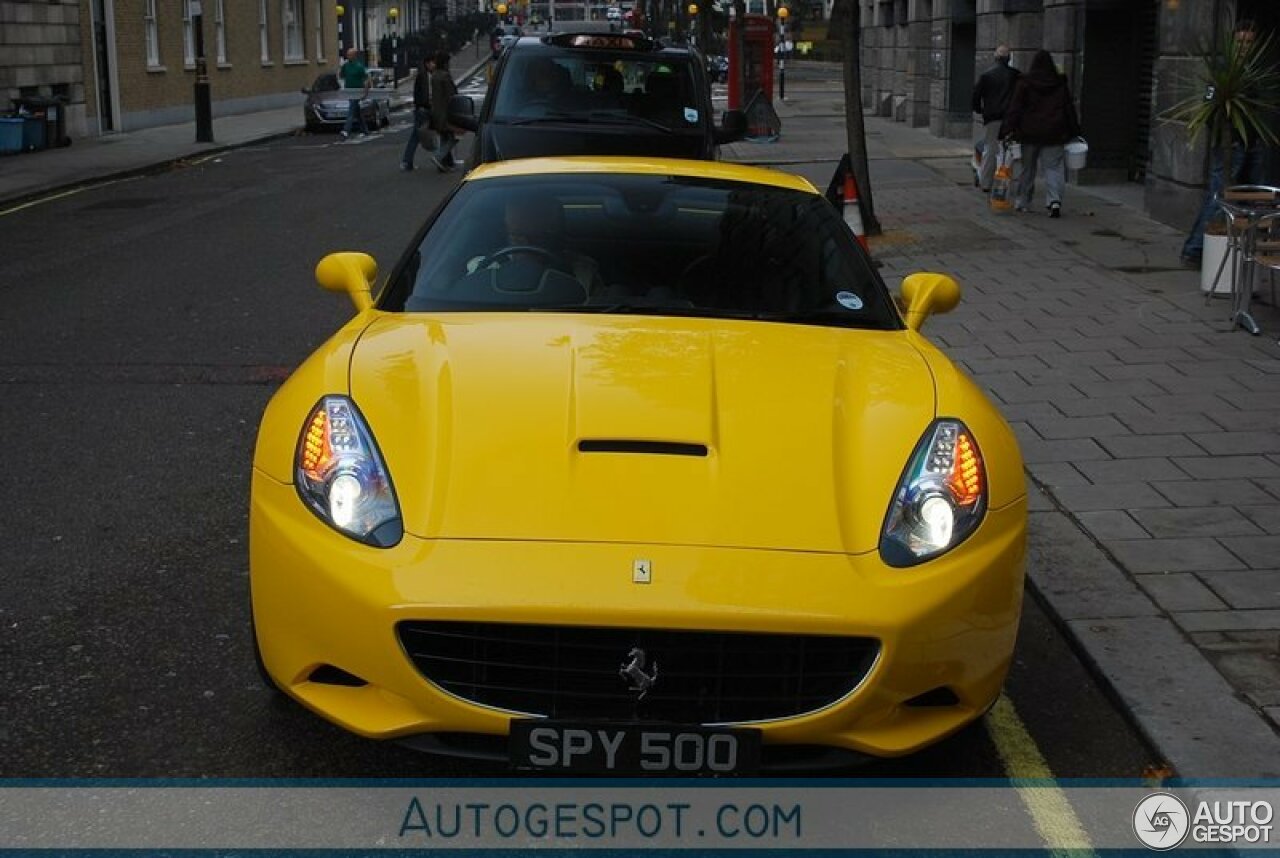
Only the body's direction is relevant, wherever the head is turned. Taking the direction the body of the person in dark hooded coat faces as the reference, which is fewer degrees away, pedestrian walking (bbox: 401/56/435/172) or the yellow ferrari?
the pedestrian walking

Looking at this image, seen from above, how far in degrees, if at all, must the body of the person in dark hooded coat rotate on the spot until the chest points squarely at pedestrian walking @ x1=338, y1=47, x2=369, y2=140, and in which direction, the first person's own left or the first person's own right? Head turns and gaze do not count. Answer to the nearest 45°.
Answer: approximately 45° to the first person's own left

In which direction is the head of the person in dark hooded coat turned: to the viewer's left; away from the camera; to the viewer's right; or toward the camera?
away from the camera

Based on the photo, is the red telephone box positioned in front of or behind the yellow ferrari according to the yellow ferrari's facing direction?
behind

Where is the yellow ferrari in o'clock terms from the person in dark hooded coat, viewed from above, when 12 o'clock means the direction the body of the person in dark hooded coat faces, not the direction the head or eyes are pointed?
The yellow ferrari is roughly at 6 o'clock from the person in dark hooded coat.

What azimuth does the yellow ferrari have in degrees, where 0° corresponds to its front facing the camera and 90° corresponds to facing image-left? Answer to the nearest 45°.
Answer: approximately 0°

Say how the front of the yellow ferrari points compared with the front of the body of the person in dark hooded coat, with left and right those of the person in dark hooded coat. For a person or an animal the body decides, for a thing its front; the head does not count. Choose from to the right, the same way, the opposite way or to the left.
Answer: the opposite way

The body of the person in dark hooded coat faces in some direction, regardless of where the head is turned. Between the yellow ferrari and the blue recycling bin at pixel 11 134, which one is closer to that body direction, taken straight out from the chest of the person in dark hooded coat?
the blue recycling bin

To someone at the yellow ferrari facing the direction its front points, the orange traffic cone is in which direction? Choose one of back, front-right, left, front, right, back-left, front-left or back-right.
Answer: back

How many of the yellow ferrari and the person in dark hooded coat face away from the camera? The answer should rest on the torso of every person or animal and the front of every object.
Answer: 1

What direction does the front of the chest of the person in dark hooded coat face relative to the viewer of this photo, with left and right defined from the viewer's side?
facing away from the viewer
